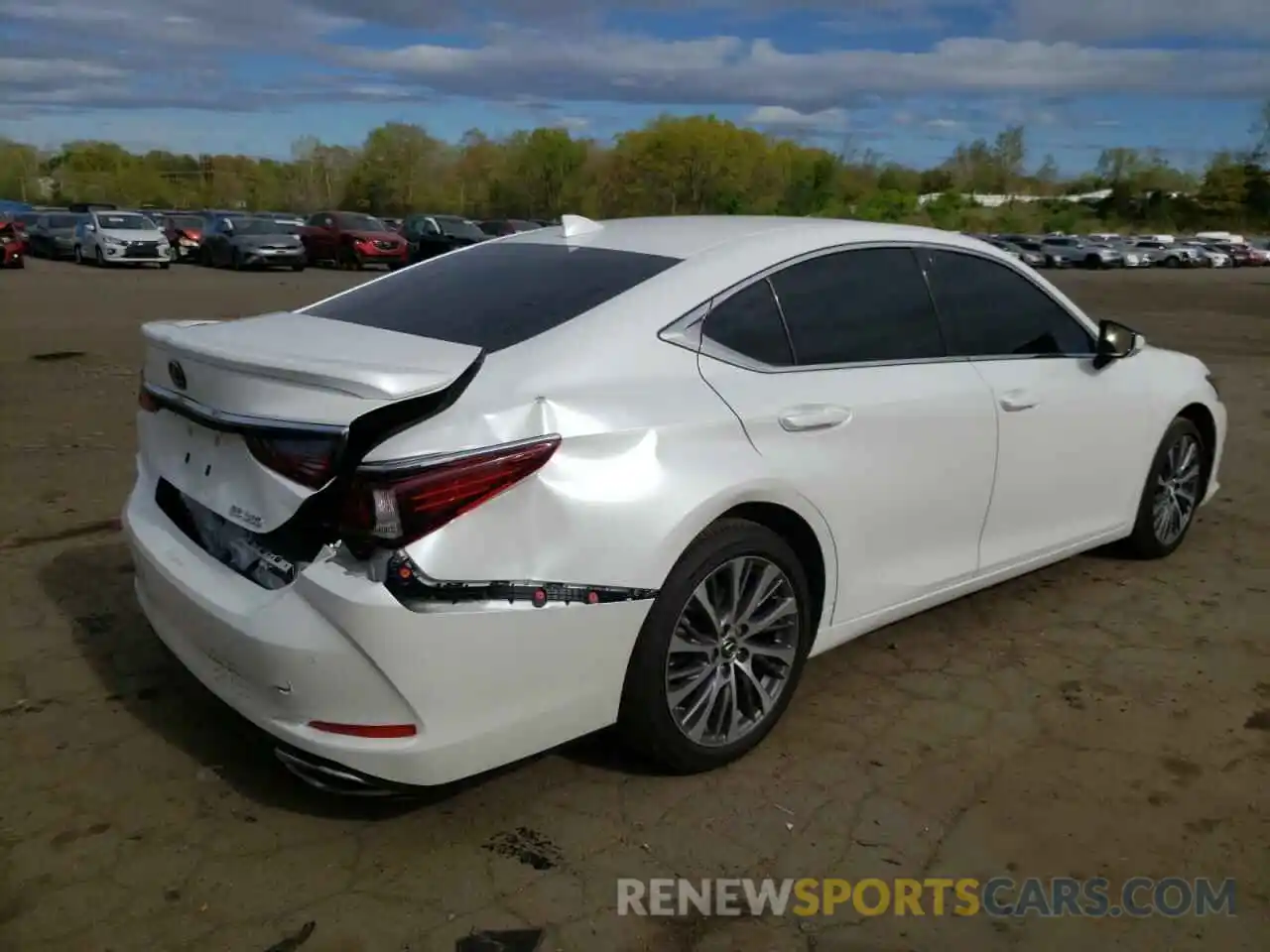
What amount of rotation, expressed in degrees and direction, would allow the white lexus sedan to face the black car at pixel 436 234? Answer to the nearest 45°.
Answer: approximately 45° to its left

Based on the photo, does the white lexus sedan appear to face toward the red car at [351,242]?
no

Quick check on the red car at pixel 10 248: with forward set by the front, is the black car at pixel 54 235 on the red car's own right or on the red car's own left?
on the red car's own left

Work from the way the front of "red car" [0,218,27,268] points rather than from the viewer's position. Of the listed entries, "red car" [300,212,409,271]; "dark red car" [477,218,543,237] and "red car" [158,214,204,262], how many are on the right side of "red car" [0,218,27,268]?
0

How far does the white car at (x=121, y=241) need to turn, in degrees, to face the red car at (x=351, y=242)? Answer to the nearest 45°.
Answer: approximately 45° to its left

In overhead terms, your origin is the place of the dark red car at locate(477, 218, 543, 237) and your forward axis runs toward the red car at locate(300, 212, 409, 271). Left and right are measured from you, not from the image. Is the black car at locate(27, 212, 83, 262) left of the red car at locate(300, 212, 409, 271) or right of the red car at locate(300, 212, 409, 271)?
right

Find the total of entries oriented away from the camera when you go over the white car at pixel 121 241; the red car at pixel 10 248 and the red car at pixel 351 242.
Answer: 0

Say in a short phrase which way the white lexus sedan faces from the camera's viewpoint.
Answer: facing away from the viewer and to the right of the viewer

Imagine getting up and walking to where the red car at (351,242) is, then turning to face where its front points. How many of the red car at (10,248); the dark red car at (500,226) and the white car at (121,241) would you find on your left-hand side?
1

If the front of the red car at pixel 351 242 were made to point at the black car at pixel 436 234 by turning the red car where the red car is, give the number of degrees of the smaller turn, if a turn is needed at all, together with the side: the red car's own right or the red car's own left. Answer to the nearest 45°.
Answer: approximately 45° to the red car's own left

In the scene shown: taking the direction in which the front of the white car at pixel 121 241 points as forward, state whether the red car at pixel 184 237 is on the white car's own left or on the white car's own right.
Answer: on the white car's own left

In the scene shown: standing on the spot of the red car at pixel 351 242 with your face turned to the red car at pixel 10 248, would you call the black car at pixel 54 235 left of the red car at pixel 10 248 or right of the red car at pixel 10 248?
right

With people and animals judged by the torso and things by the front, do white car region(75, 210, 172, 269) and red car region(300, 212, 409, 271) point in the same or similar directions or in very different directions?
same or similar directions

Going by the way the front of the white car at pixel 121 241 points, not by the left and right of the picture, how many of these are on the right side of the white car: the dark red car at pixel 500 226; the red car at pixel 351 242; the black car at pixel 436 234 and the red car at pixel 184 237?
0

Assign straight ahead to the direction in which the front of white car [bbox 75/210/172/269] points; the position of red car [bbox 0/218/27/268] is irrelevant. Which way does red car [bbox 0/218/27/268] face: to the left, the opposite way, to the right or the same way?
the same way

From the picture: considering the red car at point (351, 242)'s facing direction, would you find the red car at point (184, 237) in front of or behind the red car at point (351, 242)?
behind

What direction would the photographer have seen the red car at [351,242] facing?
facing the viewer and to the right of the viewer
